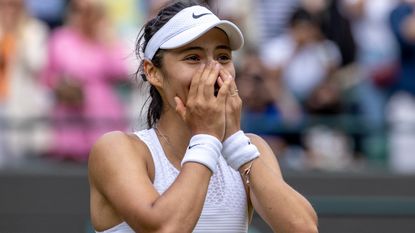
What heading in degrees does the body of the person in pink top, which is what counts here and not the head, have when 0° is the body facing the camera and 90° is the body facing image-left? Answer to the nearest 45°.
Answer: approximately 0°

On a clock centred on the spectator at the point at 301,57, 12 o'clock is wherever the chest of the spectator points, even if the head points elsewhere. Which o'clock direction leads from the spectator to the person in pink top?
The person in pink top is roughly at 2 o'clock from the spectator.

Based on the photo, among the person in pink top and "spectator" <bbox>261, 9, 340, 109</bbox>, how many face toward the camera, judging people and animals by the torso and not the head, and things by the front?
2

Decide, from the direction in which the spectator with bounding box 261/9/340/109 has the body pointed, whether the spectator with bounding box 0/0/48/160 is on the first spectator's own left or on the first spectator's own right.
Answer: on the first spectator's own right

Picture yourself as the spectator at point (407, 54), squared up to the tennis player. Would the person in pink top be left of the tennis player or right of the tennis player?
right

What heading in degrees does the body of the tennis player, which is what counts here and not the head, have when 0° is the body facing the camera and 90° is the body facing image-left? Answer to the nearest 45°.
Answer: approximately 315°

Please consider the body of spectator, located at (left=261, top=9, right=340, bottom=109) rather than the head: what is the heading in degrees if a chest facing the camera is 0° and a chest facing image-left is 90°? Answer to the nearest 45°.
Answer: approximately 0°
